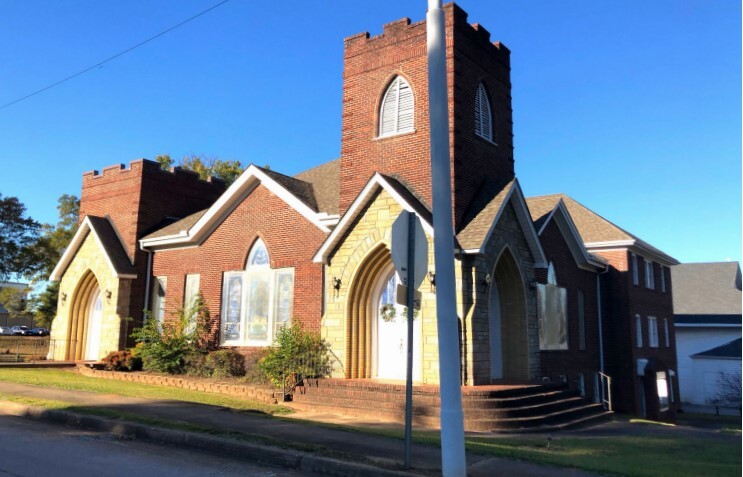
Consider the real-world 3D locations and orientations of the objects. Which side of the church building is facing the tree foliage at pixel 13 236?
right

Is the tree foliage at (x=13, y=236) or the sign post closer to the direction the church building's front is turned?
the sign post

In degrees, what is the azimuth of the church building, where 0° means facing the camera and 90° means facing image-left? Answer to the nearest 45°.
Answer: approximately 45°

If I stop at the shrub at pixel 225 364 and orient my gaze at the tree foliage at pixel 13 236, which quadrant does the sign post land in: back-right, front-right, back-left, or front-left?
back-left

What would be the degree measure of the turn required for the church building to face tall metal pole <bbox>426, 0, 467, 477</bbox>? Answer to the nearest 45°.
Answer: approximately 45° to its left

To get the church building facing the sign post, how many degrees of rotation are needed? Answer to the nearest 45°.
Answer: approximately 45° to its left
